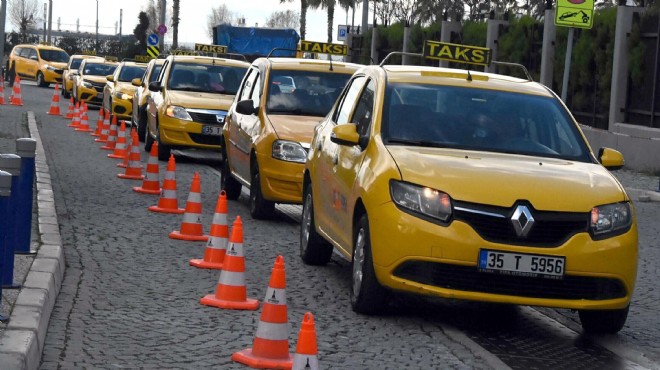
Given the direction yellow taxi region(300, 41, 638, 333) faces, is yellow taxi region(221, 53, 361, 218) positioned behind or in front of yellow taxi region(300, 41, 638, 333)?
behind

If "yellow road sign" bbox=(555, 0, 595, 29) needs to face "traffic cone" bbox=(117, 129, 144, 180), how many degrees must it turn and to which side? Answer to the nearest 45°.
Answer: approximately 45° to its right

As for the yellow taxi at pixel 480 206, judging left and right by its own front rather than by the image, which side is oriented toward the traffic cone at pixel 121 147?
back

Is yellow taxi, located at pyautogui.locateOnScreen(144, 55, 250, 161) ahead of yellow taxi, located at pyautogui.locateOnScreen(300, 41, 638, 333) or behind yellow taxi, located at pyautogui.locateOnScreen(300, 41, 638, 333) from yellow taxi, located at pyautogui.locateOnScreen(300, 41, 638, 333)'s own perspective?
behind

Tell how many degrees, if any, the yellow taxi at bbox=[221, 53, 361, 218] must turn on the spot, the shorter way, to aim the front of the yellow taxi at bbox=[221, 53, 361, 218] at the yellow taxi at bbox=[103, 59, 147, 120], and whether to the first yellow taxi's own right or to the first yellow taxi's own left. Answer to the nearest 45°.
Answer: approximately 135° to the first yellow taxi's own left

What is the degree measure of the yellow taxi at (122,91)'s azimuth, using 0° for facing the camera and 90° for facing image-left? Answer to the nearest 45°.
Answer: approximately 315°

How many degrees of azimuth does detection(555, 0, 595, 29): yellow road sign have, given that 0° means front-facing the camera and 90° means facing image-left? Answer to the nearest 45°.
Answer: approximately 0°

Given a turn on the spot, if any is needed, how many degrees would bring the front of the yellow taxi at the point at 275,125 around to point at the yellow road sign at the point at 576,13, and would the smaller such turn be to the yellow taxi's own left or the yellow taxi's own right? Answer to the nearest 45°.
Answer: approximately 90° to the yellow taxi's own left

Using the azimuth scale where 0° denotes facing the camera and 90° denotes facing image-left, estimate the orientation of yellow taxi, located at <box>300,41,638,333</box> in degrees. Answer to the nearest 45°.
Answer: approximately 315°
